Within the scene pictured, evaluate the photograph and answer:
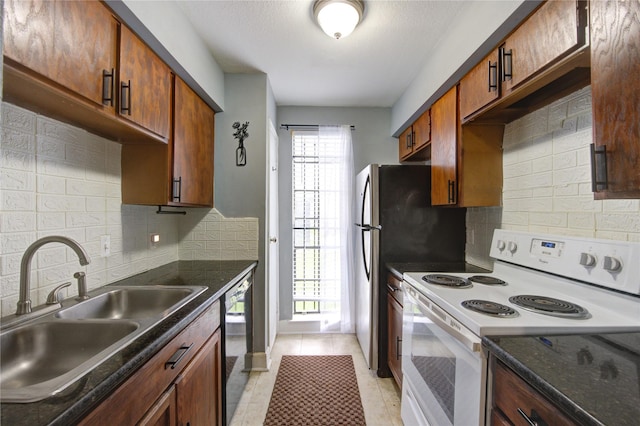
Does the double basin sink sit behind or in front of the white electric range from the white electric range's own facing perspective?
in front

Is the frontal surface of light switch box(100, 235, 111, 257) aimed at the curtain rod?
no

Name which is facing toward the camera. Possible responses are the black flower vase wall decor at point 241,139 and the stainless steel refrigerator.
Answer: the black flower vase wall decor

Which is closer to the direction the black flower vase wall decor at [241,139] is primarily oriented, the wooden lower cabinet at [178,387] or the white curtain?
the wooden lower cabinet

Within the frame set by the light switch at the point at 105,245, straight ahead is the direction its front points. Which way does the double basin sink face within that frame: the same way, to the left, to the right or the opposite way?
the same way

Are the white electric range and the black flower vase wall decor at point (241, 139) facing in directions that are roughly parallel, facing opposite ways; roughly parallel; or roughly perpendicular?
roughly perpendicular

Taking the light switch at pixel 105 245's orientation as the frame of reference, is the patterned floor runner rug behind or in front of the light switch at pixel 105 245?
in front

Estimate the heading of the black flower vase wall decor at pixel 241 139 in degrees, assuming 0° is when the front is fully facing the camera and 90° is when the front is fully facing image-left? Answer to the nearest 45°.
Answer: approximately 0°

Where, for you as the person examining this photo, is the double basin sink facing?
facing the viewer and to the right of the viewer

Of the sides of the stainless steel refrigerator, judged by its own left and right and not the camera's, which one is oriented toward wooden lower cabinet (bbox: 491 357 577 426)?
left

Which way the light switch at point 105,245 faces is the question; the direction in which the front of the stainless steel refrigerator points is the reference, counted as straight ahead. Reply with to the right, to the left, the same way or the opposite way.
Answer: the opposite way

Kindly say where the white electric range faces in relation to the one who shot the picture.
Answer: facing the viewer and to the left of the viewer

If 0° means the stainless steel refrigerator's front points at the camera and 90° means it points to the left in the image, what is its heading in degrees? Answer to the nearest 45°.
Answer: approximately 90°

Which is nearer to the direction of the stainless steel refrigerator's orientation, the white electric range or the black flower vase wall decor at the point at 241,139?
the black flower vase wall decor

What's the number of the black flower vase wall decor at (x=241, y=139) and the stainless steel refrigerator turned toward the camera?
1

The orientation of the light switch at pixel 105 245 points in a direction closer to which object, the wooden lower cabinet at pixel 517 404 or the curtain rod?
the wooden lower cabinet

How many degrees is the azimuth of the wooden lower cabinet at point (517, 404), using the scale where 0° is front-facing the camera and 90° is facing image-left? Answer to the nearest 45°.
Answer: approximately 45°
